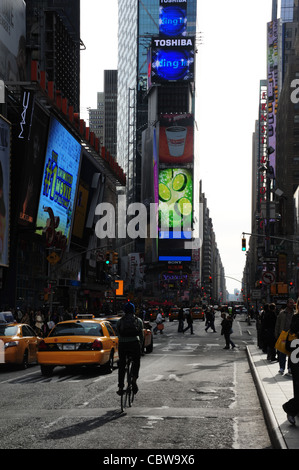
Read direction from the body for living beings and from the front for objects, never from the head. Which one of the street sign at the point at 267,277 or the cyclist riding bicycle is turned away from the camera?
the cyclist riding bicycle

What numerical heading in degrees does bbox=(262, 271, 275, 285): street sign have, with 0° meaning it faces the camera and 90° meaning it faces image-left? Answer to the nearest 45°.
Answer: approximately 0°

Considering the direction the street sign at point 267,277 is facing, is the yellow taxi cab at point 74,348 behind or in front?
in front

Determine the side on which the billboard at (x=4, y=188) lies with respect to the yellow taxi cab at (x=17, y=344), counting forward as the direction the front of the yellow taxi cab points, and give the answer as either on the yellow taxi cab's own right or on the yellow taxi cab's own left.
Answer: on the yellow taxi cab's own left

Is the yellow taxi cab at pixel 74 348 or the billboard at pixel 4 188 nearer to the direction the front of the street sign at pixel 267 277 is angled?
the yellow taxi cab

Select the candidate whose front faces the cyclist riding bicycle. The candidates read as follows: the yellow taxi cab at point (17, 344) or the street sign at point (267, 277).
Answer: the street sign

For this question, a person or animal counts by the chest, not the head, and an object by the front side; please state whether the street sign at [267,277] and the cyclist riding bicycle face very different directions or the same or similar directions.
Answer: very different directions

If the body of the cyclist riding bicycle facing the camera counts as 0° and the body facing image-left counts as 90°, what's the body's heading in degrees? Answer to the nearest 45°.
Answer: approximately 180°

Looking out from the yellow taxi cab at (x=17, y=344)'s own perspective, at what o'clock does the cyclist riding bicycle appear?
The cyclist riding bicycle is roughly at 4 o'clock from the yellow taxi cab.

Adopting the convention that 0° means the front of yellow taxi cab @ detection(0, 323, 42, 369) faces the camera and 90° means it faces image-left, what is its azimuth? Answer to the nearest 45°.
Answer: approximately 225°

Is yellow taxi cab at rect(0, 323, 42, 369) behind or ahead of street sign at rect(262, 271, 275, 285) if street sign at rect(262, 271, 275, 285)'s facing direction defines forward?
ahead
